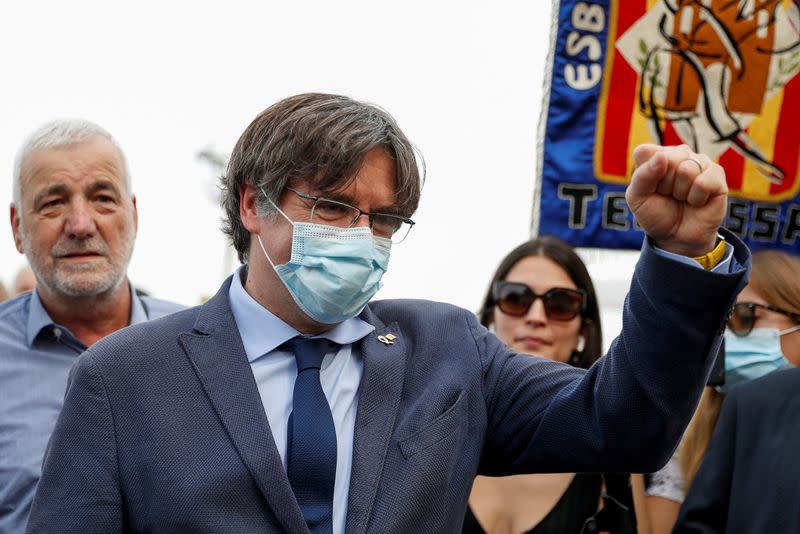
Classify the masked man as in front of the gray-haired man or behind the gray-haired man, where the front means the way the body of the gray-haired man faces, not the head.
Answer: in front

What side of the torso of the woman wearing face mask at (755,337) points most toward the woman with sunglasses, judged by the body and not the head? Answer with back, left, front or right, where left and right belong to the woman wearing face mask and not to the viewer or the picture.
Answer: right

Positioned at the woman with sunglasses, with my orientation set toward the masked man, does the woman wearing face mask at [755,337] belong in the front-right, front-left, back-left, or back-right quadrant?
back-left

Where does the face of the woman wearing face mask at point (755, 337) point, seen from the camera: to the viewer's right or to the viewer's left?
to the viewer's left

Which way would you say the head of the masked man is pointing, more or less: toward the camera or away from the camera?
toward the camera

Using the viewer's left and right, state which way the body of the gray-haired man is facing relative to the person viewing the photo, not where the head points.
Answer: facing the viewer

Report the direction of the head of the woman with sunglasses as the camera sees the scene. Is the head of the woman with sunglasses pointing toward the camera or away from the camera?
toward the camera

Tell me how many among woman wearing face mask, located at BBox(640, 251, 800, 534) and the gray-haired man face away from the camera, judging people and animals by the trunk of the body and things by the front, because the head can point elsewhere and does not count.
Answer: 0

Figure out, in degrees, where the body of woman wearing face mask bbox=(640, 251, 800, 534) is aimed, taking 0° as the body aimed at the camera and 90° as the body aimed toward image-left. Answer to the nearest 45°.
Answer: approximately 45°

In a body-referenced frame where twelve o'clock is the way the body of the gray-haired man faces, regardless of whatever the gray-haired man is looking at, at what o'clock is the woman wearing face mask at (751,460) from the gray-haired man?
The woman wearing face mask is roughly at 10 o'clock from the gray-haired man.

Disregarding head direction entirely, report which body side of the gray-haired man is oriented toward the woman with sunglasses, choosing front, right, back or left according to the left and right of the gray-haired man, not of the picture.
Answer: left
